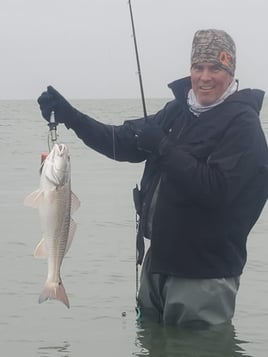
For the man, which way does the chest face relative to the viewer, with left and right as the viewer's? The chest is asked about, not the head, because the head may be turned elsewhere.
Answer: facing the viewer and to the left of the viewer
